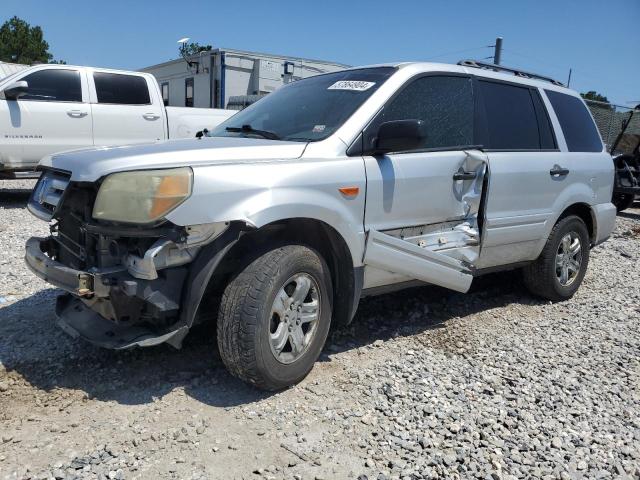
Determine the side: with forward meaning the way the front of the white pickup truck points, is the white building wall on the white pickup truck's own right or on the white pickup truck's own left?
on the white pickup truck's own right

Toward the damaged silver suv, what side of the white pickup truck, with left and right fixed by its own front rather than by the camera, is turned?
left

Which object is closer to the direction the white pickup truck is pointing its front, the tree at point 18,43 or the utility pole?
the tree

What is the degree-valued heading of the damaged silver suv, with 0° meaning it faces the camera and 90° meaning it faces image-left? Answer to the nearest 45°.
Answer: approximately 45°

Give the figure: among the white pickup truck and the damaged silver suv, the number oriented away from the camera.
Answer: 0

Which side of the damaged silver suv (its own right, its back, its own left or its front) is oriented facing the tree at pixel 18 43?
right

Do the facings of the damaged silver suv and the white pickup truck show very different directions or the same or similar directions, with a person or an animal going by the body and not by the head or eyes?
same or similar directions

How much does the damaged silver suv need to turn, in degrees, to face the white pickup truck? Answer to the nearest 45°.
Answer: approximately 90° to its right

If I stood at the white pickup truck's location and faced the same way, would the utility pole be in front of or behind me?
behind

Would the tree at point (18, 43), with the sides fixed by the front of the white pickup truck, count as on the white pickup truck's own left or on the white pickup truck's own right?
on the white pickup truck's own right

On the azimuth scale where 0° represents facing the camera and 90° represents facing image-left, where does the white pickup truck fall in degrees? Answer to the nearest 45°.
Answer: approximately 90°

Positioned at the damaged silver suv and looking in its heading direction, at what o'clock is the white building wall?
The white building wall is roughly at 4 o'clock from the damaged silver suv.
